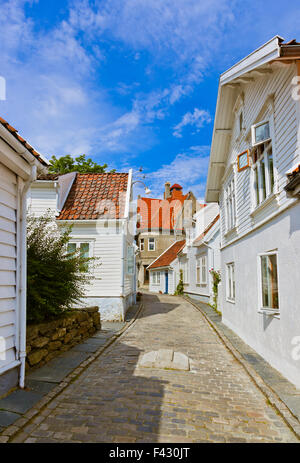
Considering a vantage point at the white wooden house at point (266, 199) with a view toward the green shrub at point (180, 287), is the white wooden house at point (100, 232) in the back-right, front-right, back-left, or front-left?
front-left

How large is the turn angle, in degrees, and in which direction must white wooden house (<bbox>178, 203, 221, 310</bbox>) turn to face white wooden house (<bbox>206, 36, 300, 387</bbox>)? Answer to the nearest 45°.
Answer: approximately 45° to its left

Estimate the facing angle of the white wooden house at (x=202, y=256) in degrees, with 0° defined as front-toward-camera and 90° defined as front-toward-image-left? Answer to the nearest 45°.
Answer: approximately 45°

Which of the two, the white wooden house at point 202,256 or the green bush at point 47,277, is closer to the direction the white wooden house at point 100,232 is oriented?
the green bush

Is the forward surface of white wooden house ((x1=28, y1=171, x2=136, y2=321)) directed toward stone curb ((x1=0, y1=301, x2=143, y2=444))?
yes

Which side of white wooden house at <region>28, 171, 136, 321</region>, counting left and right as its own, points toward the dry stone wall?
front

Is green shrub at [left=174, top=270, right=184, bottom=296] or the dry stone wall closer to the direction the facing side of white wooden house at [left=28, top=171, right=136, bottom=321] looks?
the dry stone wall

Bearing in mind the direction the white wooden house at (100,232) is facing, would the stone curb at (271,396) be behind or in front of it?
in front

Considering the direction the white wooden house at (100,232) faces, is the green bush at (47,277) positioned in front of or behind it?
in front

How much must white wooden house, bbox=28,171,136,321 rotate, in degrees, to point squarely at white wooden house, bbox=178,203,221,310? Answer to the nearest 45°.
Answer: approximately 135° to its left

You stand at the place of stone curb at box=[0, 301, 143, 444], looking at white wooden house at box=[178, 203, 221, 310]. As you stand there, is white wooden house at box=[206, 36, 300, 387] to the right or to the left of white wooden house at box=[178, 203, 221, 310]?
right
